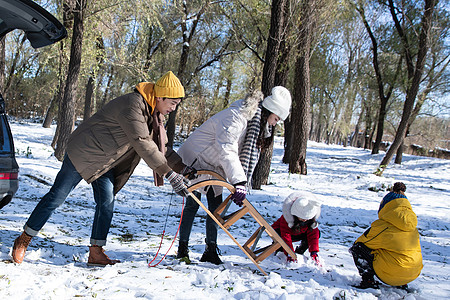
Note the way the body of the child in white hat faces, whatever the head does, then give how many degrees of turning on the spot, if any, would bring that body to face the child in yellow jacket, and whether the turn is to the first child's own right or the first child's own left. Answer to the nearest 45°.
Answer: approximately 45° to the first child's own left

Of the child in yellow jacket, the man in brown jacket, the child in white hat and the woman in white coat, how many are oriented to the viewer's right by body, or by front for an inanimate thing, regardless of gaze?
2

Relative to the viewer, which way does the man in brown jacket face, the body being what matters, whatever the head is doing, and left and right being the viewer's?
facing to the right of the viewer

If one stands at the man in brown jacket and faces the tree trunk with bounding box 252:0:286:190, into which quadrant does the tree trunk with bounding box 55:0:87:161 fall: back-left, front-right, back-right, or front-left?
front-left

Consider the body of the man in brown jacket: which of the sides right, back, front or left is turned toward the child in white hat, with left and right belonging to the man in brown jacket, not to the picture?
front

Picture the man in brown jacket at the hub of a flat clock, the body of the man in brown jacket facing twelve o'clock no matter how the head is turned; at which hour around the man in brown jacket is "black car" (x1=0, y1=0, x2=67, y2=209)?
The black car is roughly at 7 o'clock from the man in brown jacket.
